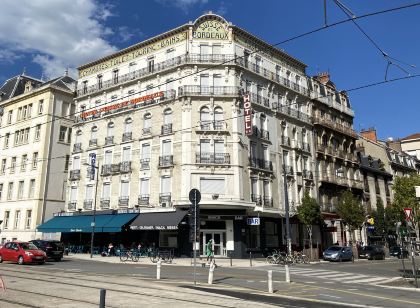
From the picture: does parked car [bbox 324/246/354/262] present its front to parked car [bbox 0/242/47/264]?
yes

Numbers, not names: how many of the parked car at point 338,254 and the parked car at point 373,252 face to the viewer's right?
0

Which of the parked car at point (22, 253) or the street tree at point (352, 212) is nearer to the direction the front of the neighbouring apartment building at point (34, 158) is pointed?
the parked car

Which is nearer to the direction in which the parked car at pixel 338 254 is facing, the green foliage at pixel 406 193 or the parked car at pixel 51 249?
the parked car

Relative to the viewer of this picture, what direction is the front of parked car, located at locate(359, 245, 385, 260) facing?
facing the viewer and to the left of the viewer

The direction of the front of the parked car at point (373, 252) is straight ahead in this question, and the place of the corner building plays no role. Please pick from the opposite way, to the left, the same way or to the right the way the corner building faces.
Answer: to the left

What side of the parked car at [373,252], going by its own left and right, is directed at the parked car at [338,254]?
front

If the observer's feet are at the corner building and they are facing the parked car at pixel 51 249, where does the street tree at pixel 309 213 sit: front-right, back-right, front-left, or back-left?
back-left

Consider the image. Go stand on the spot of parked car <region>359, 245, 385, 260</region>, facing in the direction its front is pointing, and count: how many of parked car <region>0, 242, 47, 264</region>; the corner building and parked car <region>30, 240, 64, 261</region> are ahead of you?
3

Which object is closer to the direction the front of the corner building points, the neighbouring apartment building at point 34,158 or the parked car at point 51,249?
the parked car

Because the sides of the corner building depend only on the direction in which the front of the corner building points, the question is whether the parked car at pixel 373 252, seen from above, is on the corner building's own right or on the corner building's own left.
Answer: on the corner building's own left

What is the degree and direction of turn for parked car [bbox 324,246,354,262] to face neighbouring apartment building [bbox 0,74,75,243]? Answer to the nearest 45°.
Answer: approximately 45° to its right

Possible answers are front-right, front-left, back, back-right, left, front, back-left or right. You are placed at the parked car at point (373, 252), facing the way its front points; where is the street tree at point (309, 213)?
front

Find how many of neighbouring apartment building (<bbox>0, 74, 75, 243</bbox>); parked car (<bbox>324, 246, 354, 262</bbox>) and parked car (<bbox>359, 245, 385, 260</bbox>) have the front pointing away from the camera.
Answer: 0

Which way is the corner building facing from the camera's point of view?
toward the camera
